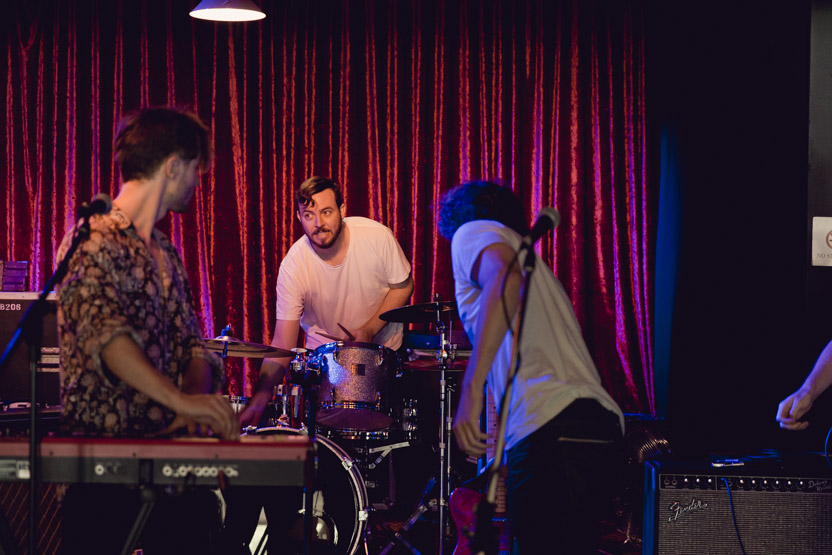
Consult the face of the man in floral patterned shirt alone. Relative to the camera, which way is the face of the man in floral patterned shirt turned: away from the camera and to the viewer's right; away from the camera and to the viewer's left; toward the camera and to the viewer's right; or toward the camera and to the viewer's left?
away from the camera and to the viewer's right

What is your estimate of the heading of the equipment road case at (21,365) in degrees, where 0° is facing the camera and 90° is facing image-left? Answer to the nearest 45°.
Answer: approximately 0°

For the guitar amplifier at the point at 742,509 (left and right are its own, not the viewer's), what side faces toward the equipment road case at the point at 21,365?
right

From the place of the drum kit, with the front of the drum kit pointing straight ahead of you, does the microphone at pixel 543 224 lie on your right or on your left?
on your left

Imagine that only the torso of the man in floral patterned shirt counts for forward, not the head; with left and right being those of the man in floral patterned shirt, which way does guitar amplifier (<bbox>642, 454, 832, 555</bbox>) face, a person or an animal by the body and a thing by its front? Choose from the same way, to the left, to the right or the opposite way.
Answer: to the right

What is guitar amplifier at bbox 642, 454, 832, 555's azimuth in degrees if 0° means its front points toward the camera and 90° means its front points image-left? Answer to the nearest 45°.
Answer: approximately 0°

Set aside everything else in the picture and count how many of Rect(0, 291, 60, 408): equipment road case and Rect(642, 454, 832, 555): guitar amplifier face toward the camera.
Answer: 2
